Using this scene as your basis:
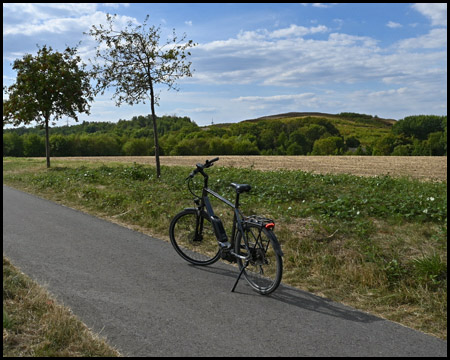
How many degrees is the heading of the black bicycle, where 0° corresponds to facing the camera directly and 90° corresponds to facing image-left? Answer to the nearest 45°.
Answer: approximately 135°

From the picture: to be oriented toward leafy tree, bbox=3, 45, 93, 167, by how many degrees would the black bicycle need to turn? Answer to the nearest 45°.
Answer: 0° — it already faces it
